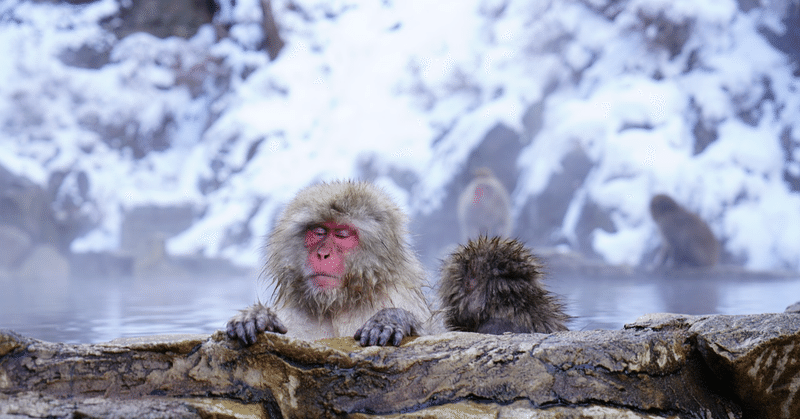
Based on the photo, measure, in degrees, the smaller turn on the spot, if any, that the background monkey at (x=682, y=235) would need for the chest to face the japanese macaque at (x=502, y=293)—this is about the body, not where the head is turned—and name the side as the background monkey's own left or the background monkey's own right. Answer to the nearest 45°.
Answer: approximately 90° to the background monkey's own left

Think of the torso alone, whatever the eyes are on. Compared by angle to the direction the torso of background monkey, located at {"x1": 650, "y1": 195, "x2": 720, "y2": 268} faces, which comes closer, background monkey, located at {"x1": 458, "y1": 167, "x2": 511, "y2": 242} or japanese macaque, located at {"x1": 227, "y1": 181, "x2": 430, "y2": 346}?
the background monkey

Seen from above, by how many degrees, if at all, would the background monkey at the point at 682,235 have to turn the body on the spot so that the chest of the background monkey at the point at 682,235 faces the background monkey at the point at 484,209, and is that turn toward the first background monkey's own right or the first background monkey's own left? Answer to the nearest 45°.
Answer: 0° — it already faces it

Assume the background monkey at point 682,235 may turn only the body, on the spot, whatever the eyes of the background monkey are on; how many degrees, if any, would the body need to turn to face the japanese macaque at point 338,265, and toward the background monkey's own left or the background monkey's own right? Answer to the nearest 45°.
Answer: approximately 90° to the background monkey's own left

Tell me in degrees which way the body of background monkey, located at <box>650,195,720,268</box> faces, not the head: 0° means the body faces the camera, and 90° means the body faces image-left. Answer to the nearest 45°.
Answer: approximately 90°
